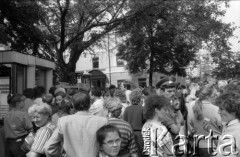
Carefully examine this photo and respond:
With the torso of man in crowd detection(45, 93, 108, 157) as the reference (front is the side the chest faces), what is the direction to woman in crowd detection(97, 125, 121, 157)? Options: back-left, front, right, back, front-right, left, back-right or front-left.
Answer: back-right

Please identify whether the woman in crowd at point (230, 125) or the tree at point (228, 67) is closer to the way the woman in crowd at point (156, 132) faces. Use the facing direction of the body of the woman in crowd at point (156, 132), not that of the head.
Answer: the tree

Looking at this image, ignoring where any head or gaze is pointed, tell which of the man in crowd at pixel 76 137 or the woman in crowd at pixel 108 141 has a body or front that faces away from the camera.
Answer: the man in crowd

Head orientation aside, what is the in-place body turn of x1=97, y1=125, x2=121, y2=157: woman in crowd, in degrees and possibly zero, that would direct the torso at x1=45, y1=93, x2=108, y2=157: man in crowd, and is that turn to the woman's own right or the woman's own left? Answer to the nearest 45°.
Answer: approximately 180°

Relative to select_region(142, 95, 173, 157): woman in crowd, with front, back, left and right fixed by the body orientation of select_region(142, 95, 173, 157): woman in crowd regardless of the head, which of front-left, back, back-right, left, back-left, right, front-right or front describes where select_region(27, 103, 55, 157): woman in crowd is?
back-left

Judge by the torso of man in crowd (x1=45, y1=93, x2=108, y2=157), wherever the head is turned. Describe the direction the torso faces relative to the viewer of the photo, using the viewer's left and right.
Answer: facing away from the viewer

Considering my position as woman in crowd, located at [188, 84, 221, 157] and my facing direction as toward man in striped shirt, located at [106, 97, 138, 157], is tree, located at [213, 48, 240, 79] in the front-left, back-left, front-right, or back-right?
back-right

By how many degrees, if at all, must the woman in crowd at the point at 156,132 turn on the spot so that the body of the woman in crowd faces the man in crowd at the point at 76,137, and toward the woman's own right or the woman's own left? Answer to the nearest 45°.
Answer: approximately 135° to the woman's own left

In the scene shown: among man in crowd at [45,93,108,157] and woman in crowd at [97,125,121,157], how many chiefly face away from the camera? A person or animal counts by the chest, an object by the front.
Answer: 1

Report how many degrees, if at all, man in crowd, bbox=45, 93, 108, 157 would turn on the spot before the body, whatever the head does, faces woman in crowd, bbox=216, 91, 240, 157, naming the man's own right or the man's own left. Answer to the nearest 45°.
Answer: approximately 135° to the man's own right

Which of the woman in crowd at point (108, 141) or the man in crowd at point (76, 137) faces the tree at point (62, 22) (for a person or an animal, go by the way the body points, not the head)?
the man in crowd
